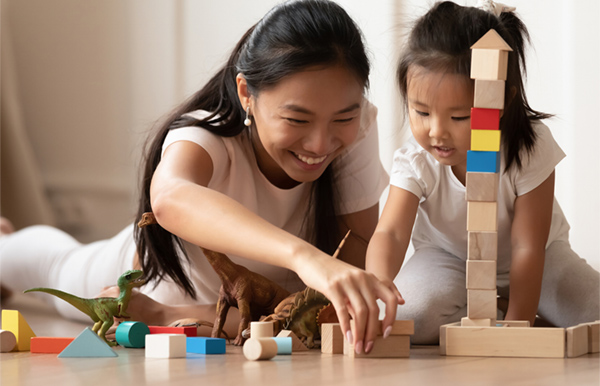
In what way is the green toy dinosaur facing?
to the viewer's right
